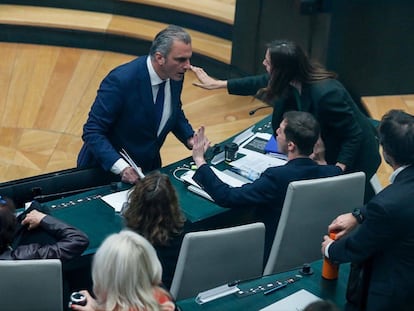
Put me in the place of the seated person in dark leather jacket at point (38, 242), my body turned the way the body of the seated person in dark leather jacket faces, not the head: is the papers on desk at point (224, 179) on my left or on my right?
on my right

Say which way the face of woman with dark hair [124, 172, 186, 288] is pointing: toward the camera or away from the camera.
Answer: away from the camera

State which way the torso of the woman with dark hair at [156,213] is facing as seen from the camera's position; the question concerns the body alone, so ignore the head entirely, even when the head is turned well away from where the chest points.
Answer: away from the camera

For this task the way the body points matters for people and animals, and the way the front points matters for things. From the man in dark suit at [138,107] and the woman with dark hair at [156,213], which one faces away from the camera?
the woman with dark hair

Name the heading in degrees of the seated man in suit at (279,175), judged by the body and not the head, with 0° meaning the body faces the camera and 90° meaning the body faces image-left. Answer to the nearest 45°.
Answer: approximately 135°

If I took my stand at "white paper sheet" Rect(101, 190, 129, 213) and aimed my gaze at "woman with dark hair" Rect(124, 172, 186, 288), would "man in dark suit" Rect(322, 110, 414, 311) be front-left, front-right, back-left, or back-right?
front-left

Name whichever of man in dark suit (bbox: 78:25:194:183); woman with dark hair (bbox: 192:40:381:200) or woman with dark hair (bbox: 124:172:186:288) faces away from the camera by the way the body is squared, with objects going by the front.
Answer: woman with dark hair (bbox: 124:172:186:288)

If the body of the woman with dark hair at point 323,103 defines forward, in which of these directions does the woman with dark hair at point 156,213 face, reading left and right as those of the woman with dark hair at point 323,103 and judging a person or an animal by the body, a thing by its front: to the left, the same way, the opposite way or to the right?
to the right

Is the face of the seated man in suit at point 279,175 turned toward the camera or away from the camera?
away from the camera

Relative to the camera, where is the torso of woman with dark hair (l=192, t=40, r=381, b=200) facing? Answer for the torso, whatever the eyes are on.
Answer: to the viewer's left

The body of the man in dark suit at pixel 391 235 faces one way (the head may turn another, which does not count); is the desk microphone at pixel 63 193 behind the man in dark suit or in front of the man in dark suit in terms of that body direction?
in front

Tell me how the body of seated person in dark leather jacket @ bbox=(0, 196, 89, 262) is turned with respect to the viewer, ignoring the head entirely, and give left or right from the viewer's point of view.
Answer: facing away from the viewer

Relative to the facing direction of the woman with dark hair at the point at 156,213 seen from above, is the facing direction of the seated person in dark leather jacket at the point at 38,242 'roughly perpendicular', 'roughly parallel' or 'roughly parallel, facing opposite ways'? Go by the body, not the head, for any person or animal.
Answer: roughly parallel
